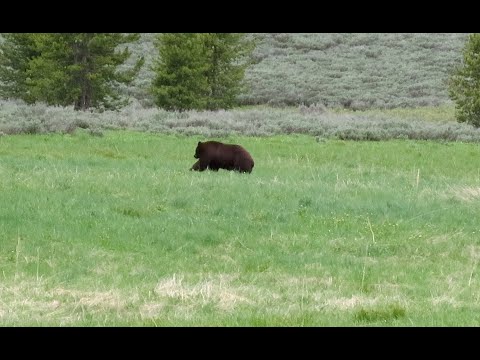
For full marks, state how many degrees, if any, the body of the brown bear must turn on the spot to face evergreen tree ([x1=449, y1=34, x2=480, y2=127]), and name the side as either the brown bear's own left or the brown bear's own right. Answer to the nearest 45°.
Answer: approximately 135° to the brown bear's own right

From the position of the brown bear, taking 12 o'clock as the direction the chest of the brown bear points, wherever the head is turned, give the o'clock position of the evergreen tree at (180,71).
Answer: The evergreen tree is roughly at 3 o'clock from the brown bear.

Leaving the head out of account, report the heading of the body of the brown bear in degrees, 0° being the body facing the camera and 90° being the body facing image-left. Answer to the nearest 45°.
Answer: approximately 90°
